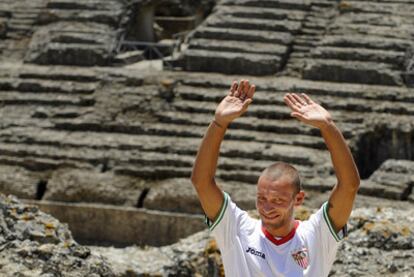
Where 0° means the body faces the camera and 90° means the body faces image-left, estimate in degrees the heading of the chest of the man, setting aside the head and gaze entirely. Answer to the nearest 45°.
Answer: approximately 0°
